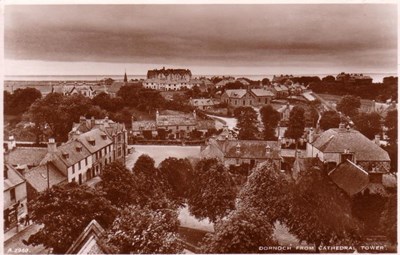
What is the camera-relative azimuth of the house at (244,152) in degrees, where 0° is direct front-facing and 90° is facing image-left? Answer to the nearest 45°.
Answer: approximately 0°

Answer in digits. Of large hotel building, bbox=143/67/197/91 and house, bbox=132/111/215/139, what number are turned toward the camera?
2

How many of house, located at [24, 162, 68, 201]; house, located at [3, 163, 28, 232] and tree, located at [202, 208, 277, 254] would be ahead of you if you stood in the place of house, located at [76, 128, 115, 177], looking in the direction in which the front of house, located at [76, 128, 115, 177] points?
1

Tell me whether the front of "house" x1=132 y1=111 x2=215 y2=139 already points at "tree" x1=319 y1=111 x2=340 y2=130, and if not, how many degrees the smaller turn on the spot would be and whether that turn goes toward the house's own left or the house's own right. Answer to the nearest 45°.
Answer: approximately 90° to the house's own left

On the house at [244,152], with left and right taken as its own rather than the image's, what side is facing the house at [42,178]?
right

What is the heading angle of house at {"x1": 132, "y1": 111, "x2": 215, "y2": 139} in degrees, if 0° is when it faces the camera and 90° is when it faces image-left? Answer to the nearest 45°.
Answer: approximately 0°
